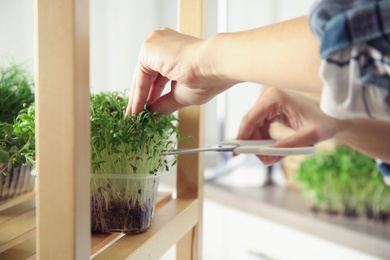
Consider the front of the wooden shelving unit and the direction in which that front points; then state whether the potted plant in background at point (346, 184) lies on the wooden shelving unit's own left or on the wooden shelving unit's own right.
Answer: on the wooden shelving unit's own left

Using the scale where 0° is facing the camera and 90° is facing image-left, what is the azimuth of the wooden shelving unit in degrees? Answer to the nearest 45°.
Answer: approximately 315°
